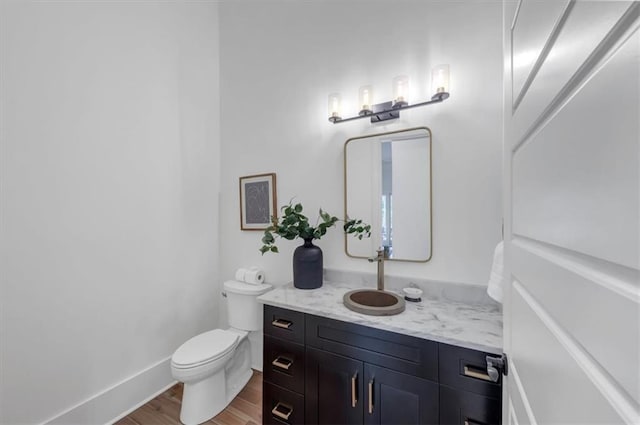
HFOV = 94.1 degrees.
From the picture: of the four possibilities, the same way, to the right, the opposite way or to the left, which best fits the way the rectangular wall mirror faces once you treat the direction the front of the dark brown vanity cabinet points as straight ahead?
the same way

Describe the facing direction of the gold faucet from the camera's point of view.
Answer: facing the viewer and to the left of the viewer

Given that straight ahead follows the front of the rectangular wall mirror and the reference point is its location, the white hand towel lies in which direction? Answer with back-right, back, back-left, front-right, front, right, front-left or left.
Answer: left

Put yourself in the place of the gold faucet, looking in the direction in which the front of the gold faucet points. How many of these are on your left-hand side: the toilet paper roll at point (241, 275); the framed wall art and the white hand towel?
1

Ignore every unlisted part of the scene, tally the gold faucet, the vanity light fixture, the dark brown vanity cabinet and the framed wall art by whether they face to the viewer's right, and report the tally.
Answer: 0

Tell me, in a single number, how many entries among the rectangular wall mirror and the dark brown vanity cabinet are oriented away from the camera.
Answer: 0

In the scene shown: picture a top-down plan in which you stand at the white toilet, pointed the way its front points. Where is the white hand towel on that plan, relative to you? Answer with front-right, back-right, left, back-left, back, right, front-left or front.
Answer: left

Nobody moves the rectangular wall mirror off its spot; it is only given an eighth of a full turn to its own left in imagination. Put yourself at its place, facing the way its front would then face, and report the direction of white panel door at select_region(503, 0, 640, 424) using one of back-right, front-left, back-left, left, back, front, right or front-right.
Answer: front

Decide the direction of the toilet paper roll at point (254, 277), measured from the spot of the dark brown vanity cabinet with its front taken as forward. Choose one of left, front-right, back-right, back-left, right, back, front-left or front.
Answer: right

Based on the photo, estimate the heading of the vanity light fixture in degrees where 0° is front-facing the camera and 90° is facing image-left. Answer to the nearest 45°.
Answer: approximately 45°

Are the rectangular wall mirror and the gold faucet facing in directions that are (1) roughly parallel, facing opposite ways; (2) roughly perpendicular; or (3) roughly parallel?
roughly parallel

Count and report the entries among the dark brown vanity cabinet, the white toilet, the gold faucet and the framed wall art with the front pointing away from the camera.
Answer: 0

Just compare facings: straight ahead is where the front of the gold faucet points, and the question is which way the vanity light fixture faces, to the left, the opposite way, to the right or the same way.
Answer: the same way

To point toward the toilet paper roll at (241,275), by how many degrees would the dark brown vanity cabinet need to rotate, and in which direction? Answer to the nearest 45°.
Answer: approximately 90° to its right

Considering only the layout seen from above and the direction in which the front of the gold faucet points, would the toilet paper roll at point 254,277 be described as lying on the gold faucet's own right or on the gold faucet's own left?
on the gold faucet's own right
